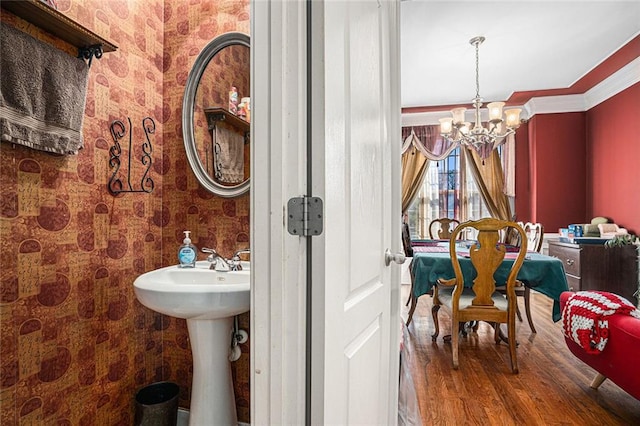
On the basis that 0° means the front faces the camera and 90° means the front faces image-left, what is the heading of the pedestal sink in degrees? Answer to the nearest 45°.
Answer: approximately 45°

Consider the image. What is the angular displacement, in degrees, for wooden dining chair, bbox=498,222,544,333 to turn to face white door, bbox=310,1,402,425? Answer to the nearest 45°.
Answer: approximately 45° to its left

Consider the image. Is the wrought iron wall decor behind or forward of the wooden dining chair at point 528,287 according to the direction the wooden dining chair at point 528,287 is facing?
forward

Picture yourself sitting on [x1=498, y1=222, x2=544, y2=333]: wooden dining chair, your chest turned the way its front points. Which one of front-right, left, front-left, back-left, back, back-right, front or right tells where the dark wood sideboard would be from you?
back

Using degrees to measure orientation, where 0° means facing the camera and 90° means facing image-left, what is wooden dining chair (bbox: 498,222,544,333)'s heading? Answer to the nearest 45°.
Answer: approximately 45°

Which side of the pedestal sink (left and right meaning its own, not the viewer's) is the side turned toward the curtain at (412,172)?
back

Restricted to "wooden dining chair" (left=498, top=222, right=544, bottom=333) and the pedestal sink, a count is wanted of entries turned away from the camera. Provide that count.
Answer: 0

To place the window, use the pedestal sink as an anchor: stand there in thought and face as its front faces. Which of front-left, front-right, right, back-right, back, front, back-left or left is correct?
back

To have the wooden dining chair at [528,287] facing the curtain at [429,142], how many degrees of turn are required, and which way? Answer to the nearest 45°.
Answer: approximately 90° to its right

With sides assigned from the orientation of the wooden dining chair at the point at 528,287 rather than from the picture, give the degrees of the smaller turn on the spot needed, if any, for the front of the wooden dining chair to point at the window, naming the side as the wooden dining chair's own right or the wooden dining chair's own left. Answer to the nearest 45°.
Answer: approximately 90° to the wooden dining chair's own right

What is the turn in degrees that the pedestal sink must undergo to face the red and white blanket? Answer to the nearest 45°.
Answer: approximately 135° to its left

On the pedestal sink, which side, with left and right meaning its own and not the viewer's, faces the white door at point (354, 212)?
left

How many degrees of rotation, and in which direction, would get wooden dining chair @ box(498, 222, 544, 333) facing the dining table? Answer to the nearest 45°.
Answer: approximately 45° to its left

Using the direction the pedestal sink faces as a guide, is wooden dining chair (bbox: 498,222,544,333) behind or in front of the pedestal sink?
behind
